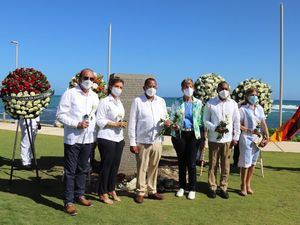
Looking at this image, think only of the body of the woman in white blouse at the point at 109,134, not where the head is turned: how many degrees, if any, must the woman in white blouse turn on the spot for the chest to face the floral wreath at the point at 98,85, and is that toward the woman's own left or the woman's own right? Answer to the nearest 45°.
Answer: approximately 135° to the woman's own left

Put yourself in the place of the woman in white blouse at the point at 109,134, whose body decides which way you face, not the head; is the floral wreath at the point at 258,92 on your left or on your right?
on your left

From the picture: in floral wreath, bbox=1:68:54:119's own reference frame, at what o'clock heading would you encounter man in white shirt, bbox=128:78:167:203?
The man in white shirt is roughly at 10 o'clock from the floral wreath.

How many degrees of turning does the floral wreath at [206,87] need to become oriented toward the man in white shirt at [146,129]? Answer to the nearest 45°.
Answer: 0° — it already faces them

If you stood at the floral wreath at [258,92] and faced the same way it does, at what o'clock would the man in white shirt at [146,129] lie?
The man in white shirt is roughly at 1 o'clock from the floral wreath.

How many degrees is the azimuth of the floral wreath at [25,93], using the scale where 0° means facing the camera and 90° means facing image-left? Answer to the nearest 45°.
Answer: approximately 0°

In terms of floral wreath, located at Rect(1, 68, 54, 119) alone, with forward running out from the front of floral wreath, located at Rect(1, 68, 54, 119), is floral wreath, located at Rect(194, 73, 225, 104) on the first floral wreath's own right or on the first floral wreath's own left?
on the first floral wreath's own left

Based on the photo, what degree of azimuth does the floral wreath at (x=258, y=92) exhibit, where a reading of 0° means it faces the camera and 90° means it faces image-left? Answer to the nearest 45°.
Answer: approximately 0°

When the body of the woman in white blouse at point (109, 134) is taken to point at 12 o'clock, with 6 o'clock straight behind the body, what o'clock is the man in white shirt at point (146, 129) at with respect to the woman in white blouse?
The man in white shirt is roughly at 10 o'clock from the woman in white blouse.
